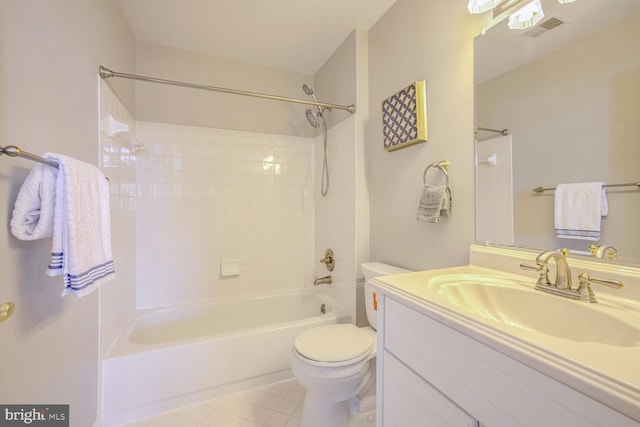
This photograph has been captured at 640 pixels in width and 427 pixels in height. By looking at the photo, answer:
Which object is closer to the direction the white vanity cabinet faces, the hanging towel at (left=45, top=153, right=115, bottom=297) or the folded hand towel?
the hanging towel

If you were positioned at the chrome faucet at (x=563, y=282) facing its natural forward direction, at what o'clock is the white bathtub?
The white bathtub is roughly at 1 o'clock from the chrome faucet.

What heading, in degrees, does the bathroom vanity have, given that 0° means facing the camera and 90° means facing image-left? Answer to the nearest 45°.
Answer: approximately 45°

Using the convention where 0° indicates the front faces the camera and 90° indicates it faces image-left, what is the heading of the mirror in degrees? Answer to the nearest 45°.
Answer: approximately 45°

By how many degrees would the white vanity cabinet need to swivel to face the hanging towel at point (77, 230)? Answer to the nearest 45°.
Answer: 0° — it already faces it
